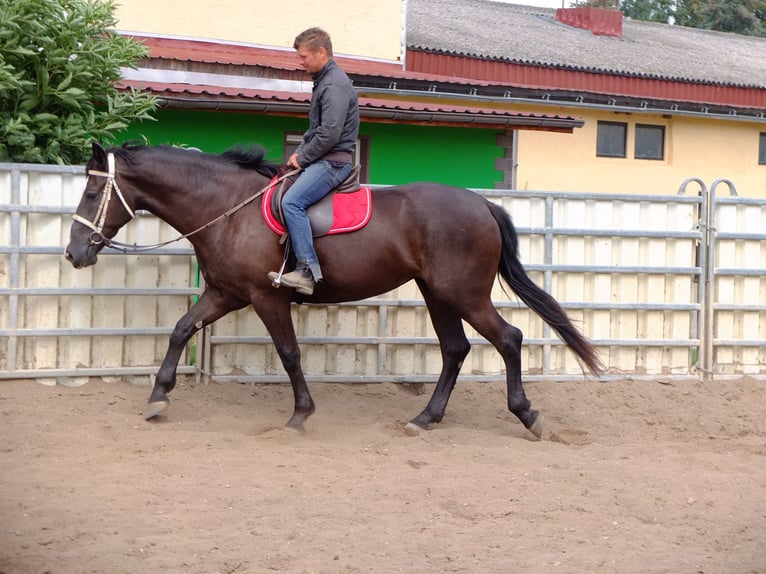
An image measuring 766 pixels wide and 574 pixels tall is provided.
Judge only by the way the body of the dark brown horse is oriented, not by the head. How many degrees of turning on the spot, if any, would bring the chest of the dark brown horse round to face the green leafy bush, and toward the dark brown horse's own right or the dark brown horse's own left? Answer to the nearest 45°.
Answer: approximately 45° to the dark brown horse's own right

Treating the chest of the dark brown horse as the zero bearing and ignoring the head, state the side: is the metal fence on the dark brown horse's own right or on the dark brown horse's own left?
on the dark brown horse's own right

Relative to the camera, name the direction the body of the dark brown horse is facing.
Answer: to the viewer's left

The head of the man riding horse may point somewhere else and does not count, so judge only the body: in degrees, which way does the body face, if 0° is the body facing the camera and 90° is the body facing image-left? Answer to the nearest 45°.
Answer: approximately 90°

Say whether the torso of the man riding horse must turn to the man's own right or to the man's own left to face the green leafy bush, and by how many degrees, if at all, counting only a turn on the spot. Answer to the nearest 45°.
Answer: approximately 45° to the man's own right
